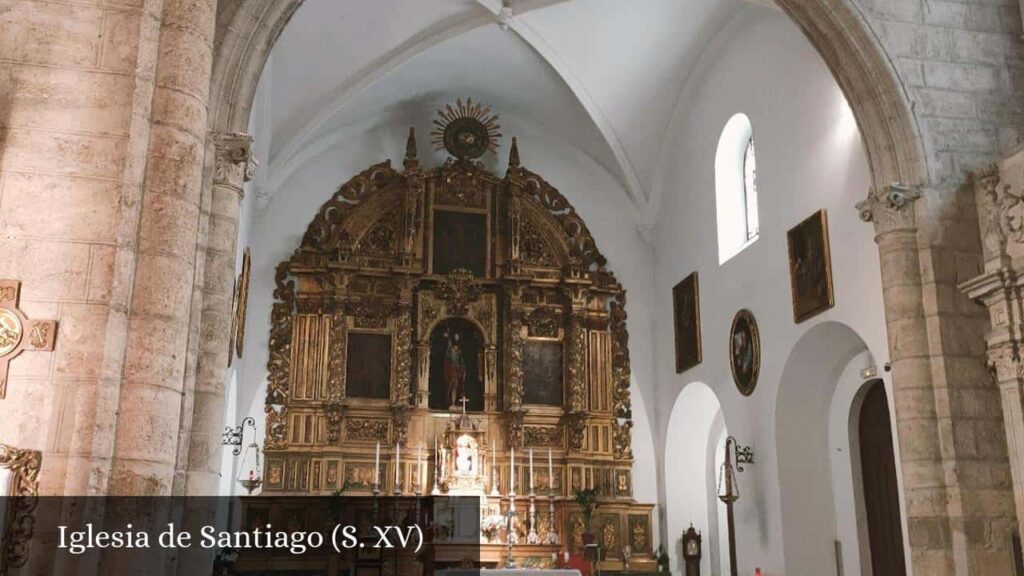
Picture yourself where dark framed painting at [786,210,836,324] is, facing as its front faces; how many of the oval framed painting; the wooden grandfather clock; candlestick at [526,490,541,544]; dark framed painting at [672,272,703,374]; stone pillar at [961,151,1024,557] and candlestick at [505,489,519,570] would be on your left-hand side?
1

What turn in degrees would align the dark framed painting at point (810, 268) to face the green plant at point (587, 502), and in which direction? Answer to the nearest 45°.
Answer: approximately 90° to its right

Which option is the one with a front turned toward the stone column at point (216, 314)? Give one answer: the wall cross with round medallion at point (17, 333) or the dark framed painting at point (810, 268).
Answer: the dark framed painting

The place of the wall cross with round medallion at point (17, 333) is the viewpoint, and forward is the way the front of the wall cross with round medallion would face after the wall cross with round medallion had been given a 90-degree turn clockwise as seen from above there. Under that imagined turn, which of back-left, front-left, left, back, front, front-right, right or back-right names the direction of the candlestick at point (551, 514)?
back-right

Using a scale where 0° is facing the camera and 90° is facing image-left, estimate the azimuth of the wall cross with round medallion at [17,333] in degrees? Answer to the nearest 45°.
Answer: approximately 0°

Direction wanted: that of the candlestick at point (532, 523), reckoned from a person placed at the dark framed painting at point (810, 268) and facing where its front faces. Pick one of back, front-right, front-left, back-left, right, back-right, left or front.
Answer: right

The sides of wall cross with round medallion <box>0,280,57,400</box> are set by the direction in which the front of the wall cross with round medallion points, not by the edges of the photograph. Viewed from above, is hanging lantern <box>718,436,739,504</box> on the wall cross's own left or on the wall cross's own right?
on the wall cross's own left

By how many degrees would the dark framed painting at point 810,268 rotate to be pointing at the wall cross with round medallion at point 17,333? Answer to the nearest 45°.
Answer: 0° — it already faces it

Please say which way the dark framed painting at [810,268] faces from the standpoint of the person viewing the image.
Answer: facing the viewer and to the left of the viewer
